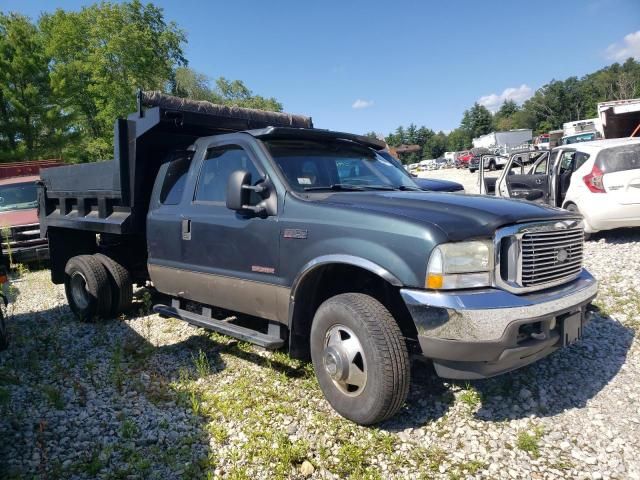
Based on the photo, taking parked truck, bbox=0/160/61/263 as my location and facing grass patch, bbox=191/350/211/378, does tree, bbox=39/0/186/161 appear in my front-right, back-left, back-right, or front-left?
back-left

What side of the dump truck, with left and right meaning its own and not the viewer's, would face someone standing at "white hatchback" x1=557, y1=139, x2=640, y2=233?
left

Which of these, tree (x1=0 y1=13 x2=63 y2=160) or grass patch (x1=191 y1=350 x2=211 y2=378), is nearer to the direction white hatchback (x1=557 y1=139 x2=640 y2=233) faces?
the tree

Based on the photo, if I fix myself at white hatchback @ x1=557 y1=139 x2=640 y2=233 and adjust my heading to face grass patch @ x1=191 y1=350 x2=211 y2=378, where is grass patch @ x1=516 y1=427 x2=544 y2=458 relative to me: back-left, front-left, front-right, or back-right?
front-left

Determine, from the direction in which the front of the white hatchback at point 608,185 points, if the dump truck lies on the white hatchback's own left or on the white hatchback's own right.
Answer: on the white hatchback's own left

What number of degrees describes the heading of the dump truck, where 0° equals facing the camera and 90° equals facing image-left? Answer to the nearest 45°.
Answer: approximately 315°

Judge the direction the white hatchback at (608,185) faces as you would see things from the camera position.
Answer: facing away from the viewer and to the left of the viewer

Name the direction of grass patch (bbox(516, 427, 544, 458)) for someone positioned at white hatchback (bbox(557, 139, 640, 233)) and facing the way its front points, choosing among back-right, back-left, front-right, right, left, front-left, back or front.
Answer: back-left

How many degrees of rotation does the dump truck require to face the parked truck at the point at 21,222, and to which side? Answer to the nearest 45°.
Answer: approximately 180°

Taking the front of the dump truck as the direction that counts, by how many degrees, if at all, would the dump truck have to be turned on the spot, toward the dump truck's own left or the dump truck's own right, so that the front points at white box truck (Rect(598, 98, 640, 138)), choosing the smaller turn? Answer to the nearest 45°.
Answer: approximately 90° to the dump truck's own left

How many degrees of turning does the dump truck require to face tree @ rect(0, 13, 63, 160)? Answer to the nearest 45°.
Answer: approximately 180°

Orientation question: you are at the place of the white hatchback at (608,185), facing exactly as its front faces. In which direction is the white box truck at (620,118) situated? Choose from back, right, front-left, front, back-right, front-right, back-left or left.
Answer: front-right
